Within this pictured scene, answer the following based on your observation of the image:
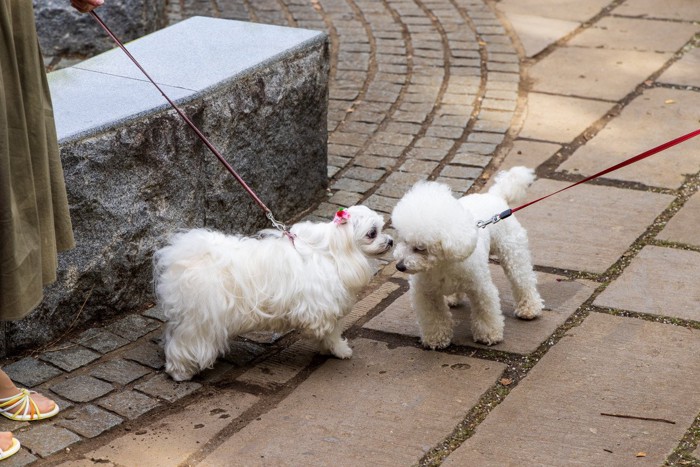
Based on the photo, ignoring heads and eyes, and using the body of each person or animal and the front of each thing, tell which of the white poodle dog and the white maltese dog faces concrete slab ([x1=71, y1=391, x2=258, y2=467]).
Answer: the white poodle dog

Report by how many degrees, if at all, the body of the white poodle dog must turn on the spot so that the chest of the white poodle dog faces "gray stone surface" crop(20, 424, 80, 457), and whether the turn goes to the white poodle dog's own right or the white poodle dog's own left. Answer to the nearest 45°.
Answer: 0° — it already faces it

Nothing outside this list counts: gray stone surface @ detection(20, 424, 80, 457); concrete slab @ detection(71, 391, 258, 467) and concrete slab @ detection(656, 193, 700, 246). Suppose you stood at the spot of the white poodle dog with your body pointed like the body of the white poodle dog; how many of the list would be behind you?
1

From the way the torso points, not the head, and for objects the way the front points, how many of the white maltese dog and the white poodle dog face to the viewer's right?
1

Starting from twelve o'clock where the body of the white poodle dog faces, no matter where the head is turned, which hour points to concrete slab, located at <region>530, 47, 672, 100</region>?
The concrete slab is roughly at 5 o'clock from the white poodle dog.

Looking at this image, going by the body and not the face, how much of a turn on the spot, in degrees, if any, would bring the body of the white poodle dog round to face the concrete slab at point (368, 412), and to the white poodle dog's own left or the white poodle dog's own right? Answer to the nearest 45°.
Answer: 0° — it already faces it

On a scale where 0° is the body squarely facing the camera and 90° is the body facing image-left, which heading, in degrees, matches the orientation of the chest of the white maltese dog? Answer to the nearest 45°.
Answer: approximately 270°

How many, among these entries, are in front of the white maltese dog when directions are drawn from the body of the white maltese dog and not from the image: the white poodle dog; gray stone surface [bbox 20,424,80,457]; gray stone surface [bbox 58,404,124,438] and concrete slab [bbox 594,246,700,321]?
2

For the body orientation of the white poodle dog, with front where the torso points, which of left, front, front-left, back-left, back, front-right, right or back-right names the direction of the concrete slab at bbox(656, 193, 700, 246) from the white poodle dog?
back

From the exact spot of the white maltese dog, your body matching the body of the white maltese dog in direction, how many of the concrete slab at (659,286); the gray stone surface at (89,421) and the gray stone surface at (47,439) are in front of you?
1

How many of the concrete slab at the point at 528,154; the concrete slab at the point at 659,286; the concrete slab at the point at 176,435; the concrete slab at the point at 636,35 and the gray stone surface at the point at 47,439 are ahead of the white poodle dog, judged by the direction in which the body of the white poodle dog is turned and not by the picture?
2

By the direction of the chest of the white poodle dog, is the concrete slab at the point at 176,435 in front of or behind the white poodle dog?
in front

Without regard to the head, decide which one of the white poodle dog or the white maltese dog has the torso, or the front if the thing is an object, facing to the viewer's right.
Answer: the white maltese dog
